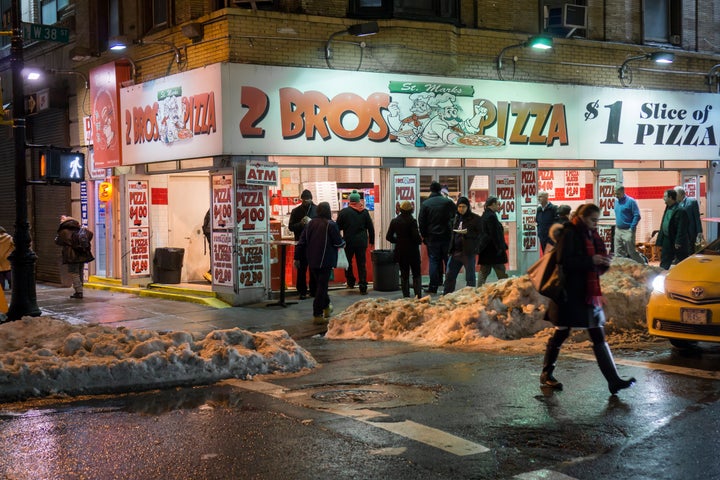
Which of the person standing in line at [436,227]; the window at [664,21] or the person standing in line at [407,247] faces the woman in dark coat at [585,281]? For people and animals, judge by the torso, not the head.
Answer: the window

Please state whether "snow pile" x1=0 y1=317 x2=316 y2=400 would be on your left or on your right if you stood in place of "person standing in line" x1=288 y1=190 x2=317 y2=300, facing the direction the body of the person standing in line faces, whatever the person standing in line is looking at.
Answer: on your right

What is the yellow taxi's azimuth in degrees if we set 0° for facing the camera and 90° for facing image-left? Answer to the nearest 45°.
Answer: approximately 45°

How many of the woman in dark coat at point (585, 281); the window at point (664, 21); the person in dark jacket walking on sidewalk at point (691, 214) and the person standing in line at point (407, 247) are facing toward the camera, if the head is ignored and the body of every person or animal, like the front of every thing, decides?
1

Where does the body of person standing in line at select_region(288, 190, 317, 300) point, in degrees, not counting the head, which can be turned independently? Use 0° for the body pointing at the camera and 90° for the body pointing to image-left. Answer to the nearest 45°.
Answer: approximately 315°

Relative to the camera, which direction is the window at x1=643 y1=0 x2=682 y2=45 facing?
toward the camera

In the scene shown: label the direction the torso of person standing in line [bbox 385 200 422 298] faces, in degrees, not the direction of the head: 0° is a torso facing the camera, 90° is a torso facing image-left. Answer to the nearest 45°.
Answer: approximately 180°

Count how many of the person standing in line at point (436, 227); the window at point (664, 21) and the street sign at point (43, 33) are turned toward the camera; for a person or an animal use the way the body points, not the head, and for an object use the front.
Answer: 2

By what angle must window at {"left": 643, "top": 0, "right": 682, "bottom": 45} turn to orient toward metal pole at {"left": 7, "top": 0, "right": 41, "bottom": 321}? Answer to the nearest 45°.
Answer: approximately 45° to its right

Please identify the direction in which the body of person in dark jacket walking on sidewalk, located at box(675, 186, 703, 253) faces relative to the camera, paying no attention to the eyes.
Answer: to the viewer's left

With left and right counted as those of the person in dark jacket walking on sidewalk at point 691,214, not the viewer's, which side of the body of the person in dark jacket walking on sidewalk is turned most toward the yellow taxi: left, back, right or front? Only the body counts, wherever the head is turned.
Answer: left

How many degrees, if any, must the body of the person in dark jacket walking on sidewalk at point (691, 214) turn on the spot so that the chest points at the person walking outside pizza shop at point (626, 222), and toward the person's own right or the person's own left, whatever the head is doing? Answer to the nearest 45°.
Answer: approximately 45° to the person's own right

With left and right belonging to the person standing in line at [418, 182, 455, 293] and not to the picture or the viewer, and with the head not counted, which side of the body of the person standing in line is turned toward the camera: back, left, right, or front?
back

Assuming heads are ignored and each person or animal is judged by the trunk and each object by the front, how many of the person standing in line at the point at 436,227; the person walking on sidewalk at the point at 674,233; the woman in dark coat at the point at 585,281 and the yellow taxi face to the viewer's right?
1

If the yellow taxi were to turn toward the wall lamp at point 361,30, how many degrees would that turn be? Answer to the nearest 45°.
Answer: approximately 90° to its right

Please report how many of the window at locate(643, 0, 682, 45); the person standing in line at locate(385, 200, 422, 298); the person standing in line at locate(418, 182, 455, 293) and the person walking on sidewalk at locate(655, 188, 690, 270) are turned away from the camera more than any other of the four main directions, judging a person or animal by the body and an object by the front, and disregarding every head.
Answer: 2

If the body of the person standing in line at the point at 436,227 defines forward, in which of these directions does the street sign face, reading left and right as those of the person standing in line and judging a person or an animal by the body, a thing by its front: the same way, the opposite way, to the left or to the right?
the opposite way
